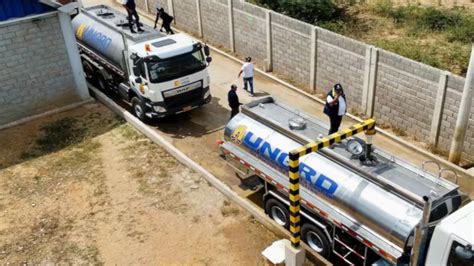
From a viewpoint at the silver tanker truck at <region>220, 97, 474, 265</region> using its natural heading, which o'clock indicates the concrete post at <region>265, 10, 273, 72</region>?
The concrete post is roughly at 7 o'clock from the silver tanker truck.

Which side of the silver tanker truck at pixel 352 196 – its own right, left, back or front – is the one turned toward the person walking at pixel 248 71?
back

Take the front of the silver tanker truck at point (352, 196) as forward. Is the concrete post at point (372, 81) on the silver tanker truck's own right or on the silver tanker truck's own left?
on the silver tanker truck's own left

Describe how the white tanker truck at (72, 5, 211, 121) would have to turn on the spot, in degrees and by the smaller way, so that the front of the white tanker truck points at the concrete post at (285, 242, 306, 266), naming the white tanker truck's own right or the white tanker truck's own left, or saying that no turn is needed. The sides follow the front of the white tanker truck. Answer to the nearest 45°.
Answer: approximately 45° to the white tanker truck's own right

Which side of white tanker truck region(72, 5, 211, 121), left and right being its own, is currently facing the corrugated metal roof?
back

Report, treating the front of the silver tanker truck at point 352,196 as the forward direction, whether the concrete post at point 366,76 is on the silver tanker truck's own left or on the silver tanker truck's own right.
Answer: on the silver tanker truck's own left

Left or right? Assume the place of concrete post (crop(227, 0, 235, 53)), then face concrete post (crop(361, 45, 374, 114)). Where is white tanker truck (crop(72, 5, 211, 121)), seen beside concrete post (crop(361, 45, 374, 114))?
right

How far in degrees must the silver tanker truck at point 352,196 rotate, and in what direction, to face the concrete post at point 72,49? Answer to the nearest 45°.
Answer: approximately 180°

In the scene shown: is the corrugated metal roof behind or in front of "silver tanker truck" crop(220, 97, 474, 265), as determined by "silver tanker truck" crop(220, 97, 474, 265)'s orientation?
behind

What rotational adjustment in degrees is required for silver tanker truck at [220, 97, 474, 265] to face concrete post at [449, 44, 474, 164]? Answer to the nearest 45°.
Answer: approximately 90° to its left

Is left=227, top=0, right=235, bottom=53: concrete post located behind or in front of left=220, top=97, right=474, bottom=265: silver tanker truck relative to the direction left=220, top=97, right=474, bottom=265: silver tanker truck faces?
behind

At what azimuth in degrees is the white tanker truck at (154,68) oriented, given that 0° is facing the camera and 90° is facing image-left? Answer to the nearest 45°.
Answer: approximately 315°

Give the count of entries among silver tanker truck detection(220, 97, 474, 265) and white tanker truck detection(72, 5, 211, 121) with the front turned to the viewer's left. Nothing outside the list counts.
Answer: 0

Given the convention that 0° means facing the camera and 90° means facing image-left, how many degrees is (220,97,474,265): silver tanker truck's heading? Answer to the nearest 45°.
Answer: approximately 315°

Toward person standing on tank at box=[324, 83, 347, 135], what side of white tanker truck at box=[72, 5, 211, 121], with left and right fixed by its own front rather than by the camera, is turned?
front

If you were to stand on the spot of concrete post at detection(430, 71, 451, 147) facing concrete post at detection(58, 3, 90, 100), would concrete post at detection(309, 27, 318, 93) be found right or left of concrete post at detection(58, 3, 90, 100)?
right
